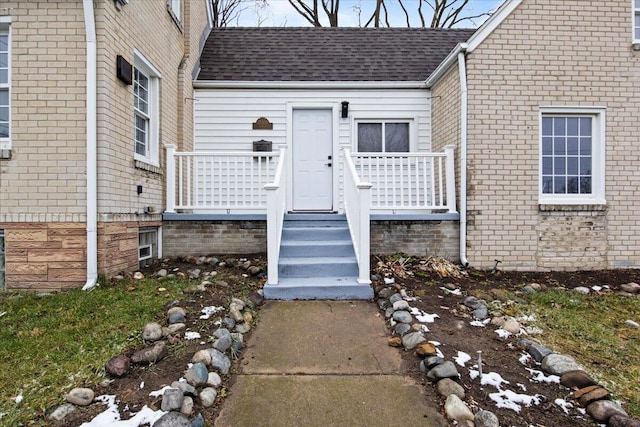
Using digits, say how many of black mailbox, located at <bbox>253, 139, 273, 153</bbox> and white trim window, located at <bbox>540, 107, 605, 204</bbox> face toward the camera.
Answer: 2

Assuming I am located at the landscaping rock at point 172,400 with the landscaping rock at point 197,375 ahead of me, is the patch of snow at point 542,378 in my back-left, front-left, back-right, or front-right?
front-right

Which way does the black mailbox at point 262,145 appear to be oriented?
toward the camera

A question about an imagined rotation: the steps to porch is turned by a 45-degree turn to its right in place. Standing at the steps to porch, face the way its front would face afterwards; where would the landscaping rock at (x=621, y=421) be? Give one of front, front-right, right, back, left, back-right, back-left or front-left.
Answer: left

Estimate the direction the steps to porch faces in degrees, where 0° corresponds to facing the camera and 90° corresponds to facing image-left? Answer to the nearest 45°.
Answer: approximately 0°

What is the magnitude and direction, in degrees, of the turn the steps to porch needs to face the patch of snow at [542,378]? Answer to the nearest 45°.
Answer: approximately 45° to its left

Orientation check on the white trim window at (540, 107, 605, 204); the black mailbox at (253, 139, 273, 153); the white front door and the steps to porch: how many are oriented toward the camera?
4

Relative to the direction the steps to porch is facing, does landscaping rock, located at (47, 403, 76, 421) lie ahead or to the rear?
ahead

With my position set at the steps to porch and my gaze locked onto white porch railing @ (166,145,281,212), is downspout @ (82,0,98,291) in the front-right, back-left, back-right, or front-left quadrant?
front-left

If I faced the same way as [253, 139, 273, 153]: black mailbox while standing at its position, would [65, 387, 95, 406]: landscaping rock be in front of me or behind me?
in front

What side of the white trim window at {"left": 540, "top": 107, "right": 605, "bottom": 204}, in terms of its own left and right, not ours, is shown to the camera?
front

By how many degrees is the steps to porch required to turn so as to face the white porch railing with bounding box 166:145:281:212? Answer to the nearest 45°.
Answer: approximately 135° to its right

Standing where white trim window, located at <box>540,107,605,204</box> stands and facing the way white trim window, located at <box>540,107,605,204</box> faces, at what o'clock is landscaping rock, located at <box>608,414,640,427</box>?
The landscaping rock is roughly at 12 o'clock from the white trim window.

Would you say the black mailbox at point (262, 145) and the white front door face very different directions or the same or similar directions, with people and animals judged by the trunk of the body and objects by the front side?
same or similar directions

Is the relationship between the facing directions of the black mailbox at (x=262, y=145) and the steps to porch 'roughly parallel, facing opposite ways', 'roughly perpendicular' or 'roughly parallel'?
roughly parallel

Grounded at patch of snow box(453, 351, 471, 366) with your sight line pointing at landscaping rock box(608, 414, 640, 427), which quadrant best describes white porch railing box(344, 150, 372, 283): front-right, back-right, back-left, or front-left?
back-left
